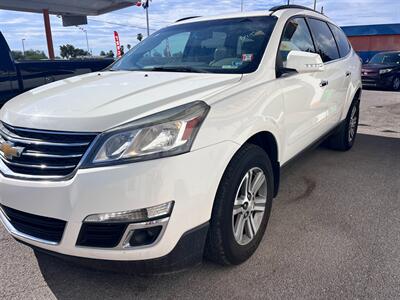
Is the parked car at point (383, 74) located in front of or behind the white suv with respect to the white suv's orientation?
behind

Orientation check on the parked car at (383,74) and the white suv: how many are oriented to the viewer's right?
0

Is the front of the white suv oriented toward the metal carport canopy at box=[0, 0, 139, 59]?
no

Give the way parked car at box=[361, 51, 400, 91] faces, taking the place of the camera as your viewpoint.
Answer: facing the viewer and to the left of the viewer

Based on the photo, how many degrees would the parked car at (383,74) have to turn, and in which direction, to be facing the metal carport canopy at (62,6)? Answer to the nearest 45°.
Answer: approximately 45° to its right

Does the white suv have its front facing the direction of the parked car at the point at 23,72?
no

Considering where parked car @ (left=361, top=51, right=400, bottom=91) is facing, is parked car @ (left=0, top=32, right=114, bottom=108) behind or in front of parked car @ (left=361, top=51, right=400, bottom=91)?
in front

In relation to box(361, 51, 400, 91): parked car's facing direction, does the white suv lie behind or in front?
in front
